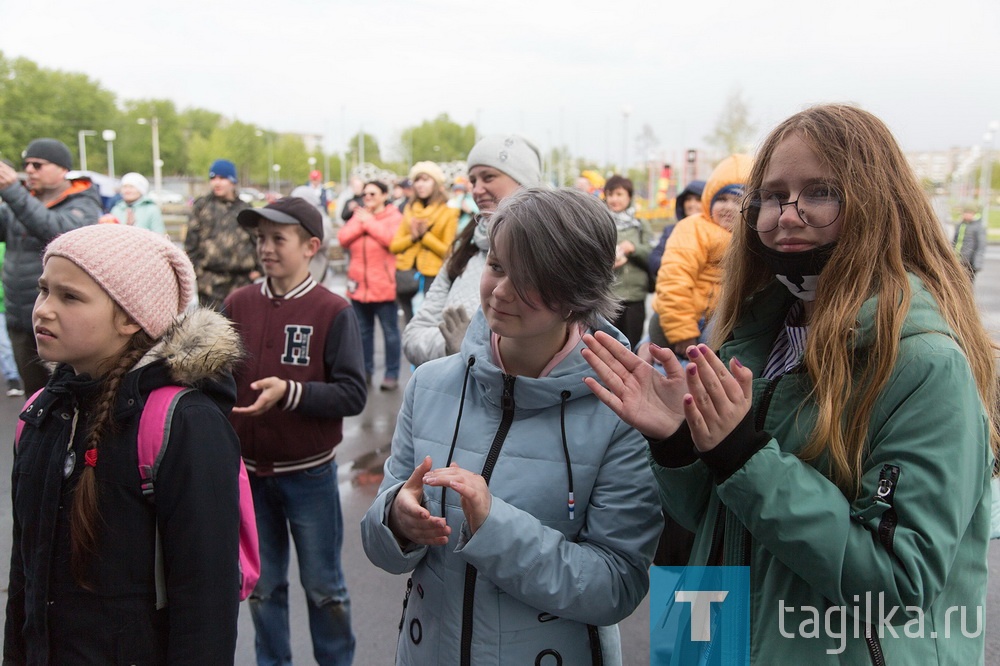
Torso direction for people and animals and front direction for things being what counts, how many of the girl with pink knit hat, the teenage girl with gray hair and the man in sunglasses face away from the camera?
0

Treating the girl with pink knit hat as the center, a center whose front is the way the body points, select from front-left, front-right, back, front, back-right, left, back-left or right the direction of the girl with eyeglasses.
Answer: left

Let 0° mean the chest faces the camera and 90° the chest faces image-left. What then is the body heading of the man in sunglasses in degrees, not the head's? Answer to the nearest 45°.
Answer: approximately 45°

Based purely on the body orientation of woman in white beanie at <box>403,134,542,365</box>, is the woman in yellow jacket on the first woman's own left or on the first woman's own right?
on the first woman's own right

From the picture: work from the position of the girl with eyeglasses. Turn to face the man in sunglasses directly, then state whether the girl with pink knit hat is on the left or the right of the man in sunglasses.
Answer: left

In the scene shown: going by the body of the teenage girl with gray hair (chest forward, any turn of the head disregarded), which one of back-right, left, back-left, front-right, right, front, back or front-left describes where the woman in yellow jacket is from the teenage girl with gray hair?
back-right

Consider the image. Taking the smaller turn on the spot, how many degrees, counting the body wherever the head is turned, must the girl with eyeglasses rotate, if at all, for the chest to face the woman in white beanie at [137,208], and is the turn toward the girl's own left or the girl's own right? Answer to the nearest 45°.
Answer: approximately 90° to the girl's own right

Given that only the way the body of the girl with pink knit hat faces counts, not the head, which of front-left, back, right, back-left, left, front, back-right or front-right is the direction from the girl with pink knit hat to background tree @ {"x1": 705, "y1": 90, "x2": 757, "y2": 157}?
back

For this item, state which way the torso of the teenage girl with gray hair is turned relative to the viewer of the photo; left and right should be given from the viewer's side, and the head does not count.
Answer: facing the viewer and to the left of the viewer

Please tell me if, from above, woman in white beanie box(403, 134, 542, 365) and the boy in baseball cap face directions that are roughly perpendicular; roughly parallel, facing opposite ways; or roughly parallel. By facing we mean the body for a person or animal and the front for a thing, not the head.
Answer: roughly parallel

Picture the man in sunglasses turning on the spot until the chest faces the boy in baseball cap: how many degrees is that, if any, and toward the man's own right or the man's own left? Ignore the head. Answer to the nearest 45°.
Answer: approximately 45° to the man's own left

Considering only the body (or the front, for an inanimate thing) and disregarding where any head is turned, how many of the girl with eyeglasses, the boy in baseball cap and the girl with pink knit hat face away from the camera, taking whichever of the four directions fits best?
0

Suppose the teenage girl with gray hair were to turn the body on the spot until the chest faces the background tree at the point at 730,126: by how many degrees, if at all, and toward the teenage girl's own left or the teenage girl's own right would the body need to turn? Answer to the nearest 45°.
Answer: approximately 135° to the teenage girl's own right

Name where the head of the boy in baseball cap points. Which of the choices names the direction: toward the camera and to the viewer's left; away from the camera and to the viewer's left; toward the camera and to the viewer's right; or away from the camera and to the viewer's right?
toward the camera and to the viewer's left

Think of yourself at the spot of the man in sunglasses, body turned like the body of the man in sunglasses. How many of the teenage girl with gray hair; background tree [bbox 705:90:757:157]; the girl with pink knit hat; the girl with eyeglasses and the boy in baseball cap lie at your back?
1
